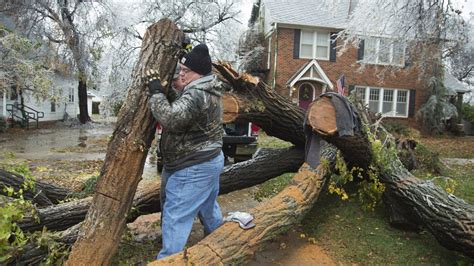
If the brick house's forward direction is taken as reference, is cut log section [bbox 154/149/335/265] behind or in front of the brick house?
in front

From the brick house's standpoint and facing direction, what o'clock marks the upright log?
The upright log is roughly at 12 o'clock from the brick house.

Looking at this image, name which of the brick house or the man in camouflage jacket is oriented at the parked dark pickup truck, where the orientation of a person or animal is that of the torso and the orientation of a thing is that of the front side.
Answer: the brick house

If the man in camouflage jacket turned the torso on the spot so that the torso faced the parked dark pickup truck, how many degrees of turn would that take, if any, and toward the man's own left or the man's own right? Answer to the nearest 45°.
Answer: approximately 90° to the man's own right

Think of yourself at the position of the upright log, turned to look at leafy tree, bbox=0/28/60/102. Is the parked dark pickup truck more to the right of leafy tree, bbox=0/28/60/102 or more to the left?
right

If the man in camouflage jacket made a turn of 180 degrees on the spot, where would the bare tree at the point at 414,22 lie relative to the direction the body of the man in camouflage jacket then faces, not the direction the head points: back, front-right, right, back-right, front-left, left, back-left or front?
front-left

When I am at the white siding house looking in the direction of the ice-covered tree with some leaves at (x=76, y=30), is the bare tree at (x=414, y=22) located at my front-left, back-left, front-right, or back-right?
front-left

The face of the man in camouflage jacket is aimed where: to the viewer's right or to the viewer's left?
to the viewer's left

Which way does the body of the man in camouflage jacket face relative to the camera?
to the viewer's left

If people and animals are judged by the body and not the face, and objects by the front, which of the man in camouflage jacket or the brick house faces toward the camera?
the brick house

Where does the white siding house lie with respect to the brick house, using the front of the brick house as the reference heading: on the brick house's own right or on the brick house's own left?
on the brick house's own right

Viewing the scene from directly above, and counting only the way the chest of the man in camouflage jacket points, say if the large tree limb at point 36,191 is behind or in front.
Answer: in front

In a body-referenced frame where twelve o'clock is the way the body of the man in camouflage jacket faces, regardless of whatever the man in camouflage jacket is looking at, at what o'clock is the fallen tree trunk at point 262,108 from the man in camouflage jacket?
The fallen tree trunk is roughly at 4 o'clock from the man in camouflage jacket.

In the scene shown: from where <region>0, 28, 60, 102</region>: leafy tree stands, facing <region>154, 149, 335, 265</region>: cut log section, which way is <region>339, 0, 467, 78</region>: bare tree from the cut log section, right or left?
left

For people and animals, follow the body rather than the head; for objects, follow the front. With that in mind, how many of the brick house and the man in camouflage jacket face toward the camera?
1

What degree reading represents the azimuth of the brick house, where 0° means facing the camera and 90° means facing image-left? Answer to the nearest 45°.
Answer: approximately 0°
